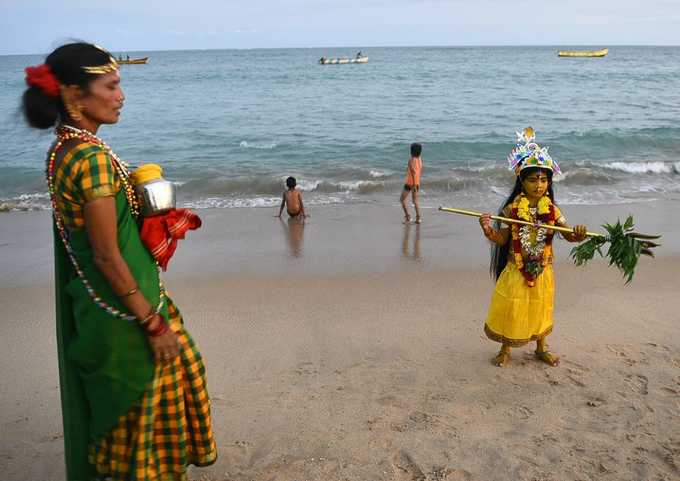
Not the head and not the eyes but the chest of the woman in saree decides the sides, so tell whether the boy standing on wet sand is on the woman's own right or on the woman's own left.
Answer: on the woman's own left

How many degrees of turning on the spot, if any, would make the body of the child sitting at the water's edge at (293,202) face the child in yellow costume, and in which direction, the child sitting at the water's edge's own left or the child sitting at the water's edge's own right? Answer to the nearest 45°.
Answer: approximately 180°

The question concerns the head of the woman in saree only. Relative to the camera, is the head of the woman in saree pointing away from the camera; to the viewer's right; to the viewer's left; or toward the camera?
to the viewer's right

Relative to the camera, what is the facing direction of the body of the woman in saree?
to the viewer's right

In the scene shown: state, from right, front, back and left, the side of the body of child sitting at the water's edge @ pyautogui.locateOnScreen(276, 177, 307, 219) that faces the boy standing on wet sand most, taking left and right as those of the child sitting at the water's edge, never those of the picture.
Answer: right

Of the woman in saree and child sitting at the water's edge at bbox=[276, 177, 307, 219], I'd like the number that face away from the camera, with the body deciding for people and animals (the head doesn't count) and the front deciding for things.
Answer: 1

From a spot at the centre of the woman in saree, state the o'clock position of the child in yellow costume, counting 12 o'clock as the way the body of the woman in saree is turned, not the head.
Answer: The child in yellow costume is roughly at 11 o'clock from the woman in saree.

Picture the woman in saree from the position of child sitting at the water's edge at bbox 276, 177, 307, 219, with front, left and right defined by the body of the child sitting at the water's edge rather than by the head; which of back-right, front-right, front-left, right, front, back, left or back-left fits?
back

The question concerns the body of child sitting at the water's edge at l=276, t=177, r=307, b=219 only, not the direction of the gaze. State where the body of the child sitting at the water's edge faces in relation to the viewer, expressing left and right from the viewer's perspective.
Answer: facing away from the viewer

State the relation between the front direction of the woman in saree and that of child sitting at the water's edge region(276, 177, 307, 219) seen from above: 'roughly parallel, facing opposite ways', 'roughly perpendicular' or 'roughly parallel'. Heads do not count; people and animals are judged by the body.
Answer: roughly perpendicular
